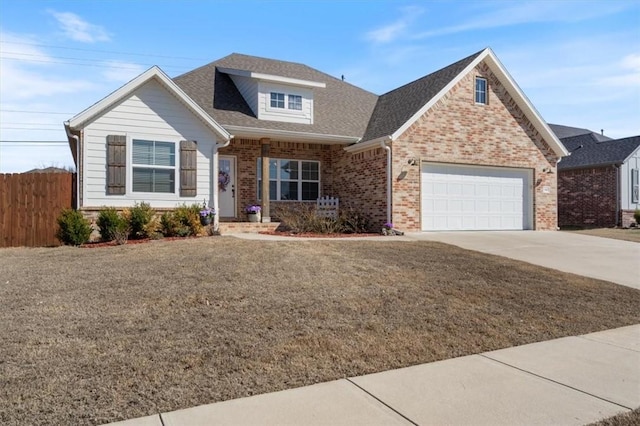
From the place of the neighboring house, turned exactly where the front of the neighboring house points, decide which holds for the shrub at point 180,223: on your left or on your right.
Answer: on your right

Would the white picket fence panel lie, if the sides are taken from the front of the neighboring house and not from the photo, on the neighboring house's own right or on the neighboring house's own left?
on the neighboring house's own right

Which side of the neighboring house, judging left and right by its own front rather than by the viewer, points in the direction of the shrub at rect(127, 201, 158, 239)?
right

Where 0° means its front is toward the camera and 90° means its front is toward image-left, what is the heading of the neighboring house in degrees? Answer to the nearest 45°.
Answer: approximately 315°

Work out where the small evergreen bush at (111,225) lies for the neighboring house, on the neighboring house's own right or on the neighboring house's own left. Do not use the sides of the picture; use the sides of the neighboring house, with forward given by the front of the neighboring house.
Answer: on the neighboring house's own right

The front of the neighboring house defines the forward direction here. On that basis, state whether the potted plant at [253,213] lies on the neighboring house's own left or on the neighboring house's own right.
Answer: on the neighboring house's own right

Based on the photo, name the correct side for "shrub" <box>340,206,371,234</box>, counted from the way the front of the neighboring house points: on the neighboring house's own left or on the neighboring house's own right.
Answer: on the neighboring house's own right

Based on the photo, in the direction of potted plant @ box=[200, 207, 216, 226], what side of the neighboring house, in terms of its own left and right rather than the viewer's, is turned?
right
